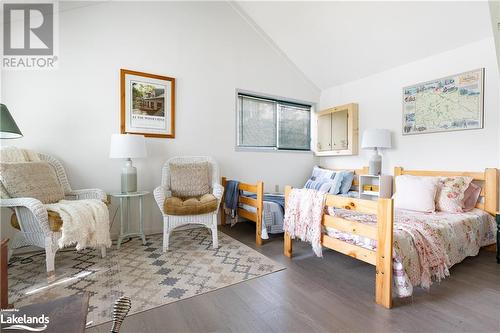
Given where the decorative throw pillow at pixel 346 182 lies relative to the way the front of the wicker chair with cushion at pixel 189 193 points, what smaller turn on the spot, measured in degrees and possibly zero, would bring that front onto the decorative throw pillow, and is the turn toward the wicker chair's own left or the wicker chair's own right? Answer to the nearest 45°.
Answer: approximately 90° to the wicker chair's own left

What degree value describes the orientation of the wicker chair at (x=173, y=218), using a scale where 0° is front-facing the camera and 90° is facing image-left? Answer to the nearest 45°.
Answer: approximately 0°

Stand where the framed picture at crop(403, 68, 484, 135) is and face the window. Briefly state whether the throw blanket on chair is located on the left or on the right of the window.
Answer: left
